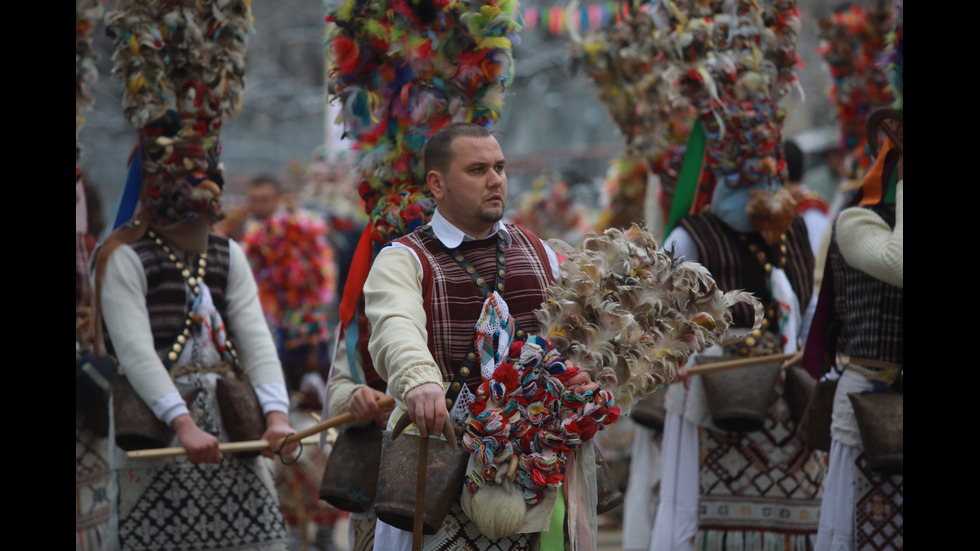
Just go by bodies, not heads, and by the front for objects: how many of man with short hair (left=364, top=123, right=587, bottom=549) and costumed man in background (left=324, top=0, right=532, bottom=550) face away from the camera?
0

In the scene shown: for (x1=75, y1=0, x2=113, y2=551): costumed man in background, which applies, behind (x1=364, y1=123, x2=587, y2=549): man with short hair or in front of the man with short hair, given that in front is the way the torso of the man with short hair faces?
behind

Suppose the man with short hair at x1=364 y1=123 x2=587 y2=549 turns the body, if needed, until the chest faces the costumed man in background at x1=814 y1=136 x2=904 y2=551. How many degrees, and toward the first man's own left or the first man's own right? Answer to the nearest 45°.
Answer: approximately 90° to the first man's own left

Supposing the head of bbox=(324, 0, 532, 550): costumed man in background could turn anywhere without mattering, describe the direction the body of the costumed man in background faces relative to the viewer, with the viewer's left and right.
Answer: facing the viewer and to the right of the viewer

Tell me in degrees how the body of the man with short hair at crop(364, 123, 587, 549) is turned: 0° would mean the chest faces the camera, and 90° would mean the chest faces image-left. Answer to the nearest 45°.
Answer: approximately 315°

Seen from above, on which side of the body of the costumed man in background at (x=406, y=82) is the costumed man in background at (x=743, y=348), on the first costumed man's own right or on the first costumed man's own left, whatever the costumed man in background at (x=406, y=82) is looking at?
on the first costumed man's own left

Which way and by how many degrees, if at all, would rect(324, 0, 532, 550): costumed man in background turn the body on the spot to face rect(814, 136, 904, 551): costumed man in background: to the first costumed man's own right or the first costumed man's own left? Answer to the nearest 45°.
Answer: approximately 45° to the first costumed man's own left
